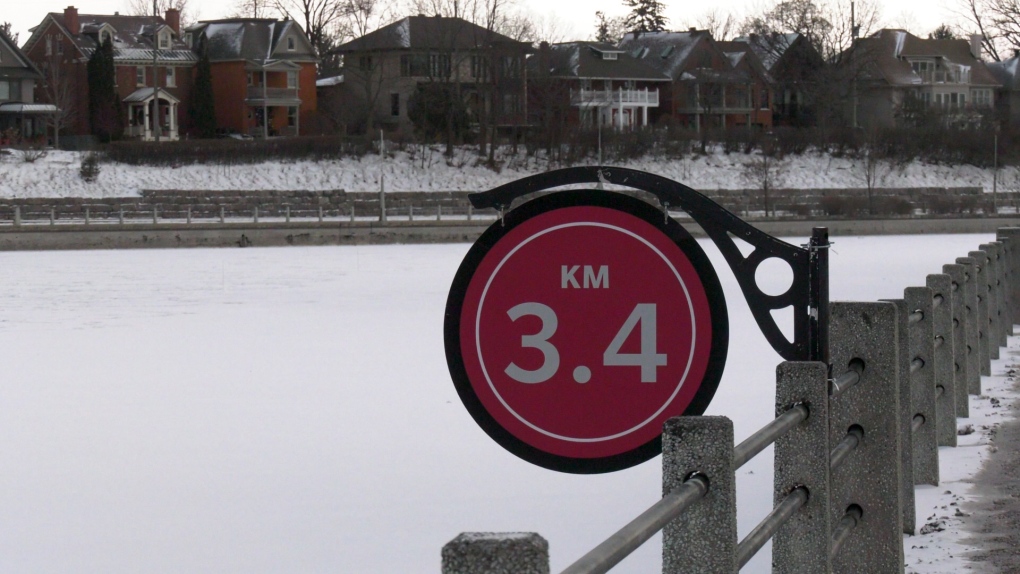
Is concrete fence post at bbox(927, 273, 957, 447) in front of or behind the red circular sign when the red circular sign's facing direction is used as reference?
behind

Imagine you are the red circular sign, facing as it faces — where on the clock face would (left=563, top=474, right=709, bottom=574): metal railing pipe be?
The metal railing pipe is roughly at 12 o'clock from the red circular sign.

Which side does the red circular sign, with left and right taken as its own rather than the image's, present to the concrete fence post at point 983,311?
back

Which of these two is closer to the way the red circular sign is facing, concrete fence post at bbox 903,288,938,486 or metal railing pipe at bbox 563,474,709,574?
the metal railing pipe

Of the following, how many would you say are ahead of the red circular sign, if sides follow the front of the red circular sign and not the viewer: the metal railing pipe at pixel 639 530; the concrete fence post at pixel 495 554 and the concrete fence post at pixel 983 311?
2

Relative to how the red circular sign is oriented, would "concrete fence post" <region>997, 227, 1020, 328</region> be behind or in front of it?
behind

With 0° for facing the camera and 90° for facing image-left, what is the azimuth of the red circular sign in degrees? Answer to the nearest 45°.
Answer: approximately 0°

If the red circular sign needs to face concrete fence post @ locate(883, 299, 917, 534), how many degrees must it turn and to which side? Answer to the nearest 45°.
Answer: approximately 135° to its left

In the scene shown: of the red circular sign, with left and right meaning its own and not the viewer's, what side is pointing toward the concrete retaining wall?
back
